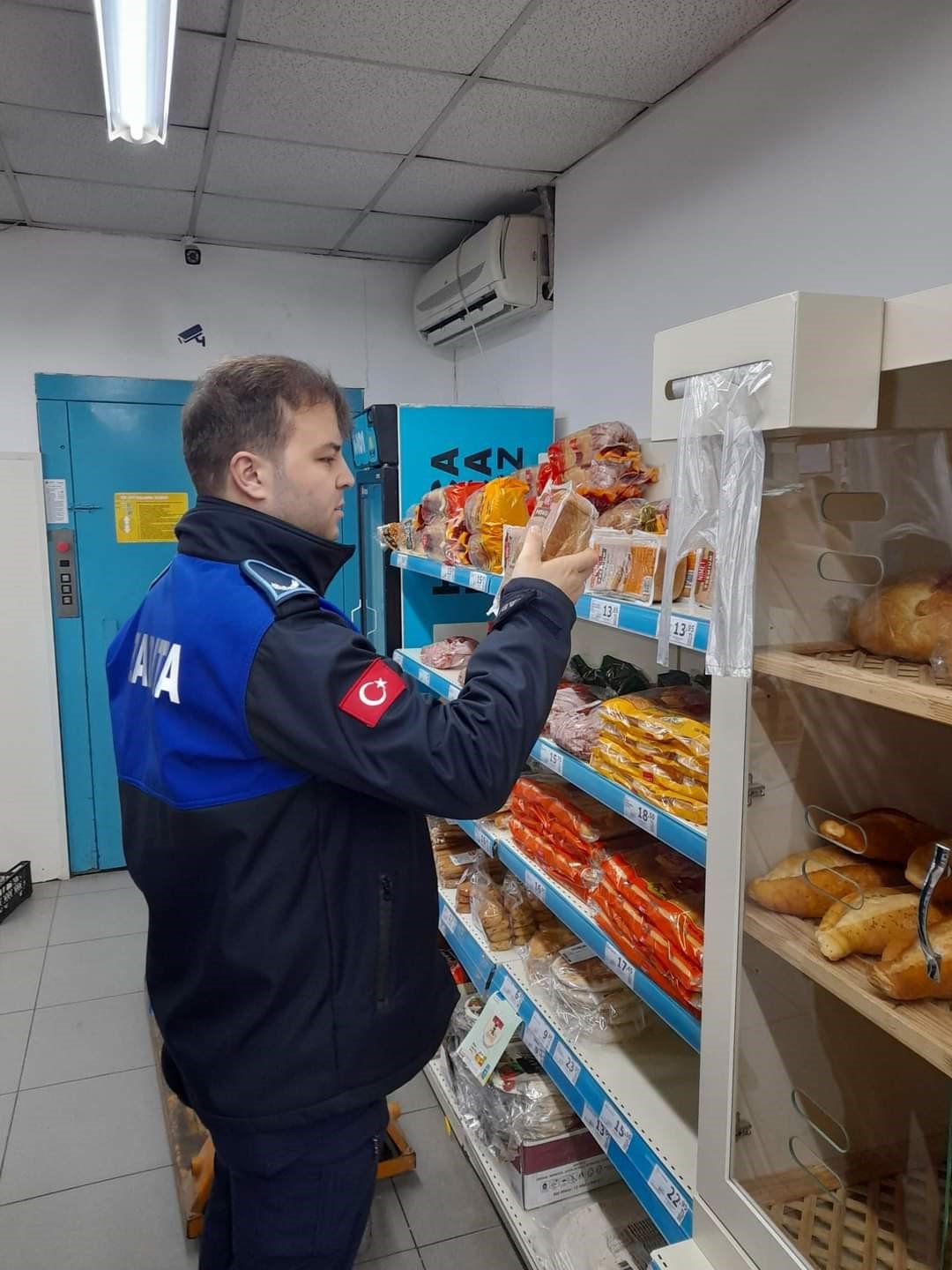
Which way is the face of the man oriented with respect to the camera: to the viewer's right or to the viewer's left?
to the viewer's right

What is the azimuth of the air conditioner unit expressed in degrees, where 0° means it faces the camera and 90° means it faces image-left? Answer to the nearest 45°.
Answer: approximately 45°

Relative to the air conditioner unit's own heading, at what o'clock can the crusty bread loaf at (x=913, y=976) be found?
The crusty bread loaf is roughly at 10 o'clock from the air conditioner unit.

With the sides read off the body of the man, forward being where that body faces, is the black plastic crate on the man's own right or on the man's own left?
on the man's own left

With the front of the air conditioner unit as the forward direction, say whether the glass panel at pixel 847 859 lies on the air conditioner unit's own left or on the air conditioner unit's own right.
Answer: on the air conditioner unit's own left

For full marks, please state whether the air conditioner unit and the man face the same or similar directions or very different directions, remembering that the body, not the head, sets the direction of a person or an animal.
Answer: very different directions

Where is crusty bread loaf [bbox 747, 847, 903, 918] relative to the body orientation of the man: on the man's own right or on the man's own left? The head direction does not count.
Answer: on the man's own right
